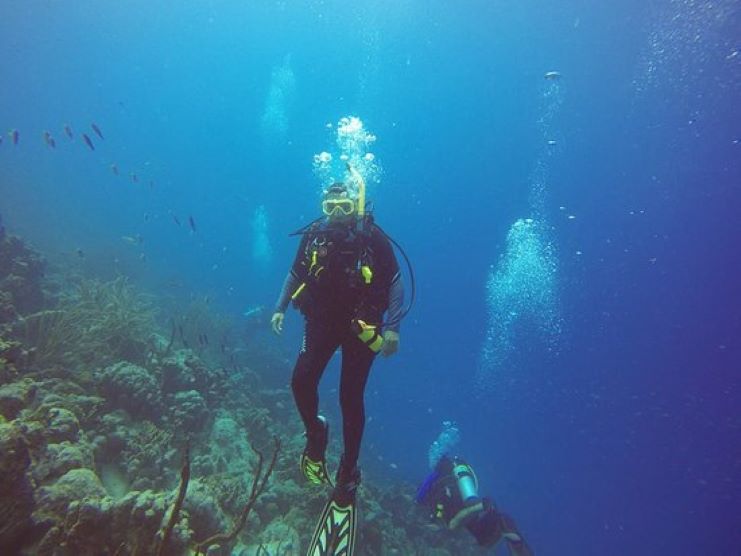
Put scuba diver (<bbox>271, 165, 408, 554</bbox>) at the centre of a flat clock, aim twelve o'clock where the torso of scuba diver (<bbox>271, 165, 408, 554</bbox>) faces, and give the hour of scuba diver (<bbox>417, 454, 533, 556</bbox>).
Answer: scuba diver (<bbox>417, 454, 533, 556</bbox>) is roughly at 7 o'clock from scuba diver (<bbox>271, 165, 408, 554</bbox>).

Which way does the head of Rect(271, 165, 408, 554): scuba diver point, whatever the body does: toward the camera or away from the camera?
toward the camera

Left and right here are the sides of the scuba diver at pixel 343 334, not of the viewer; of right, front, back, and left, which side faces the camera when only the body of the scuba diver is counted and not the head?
front
